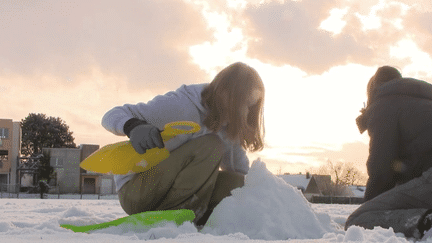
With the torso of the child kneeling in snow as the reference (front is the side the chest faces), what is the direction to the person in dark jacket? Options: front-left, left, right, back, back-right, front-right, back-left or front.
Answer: front

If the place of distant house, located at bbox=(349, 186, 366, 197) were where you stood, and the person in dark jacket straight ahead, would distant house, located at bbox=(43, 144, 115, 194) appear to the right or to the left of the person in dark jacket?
right

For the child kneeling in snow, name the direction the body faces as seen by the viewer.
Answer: to the viewer's right

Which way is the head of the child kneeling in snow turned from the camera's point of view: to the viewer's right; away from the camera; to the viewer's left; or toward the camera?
to the viewer's right

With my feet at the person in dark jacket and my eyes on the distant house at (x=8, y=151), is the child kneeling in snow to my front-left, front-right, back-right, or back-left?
front-left

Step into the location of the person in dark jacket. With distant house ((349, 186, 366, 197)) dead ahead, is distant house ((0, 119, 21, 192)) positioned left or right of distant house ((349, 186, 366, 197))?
left
